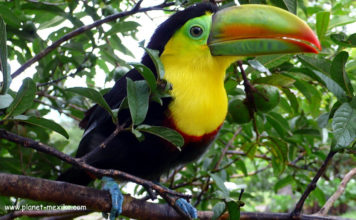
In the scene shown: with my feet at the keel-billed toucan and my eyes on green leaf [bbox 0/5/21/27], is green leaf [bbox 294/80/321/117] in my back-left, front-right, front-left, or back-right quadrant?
back-right

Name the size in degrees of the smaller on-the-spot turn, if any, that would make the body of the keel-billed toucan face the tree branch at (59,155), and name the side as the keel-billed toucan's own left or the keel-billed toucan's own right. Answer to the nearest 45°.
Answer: approximately 135° to the keel-billed toucan's own right

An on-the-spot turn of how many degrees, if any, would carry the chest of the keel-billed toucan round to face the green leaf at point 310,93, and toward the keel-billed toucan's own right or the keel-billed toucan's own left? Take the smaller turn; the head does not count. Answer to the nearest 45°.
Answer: approximately 45° to the keel-billed toucan's own left
